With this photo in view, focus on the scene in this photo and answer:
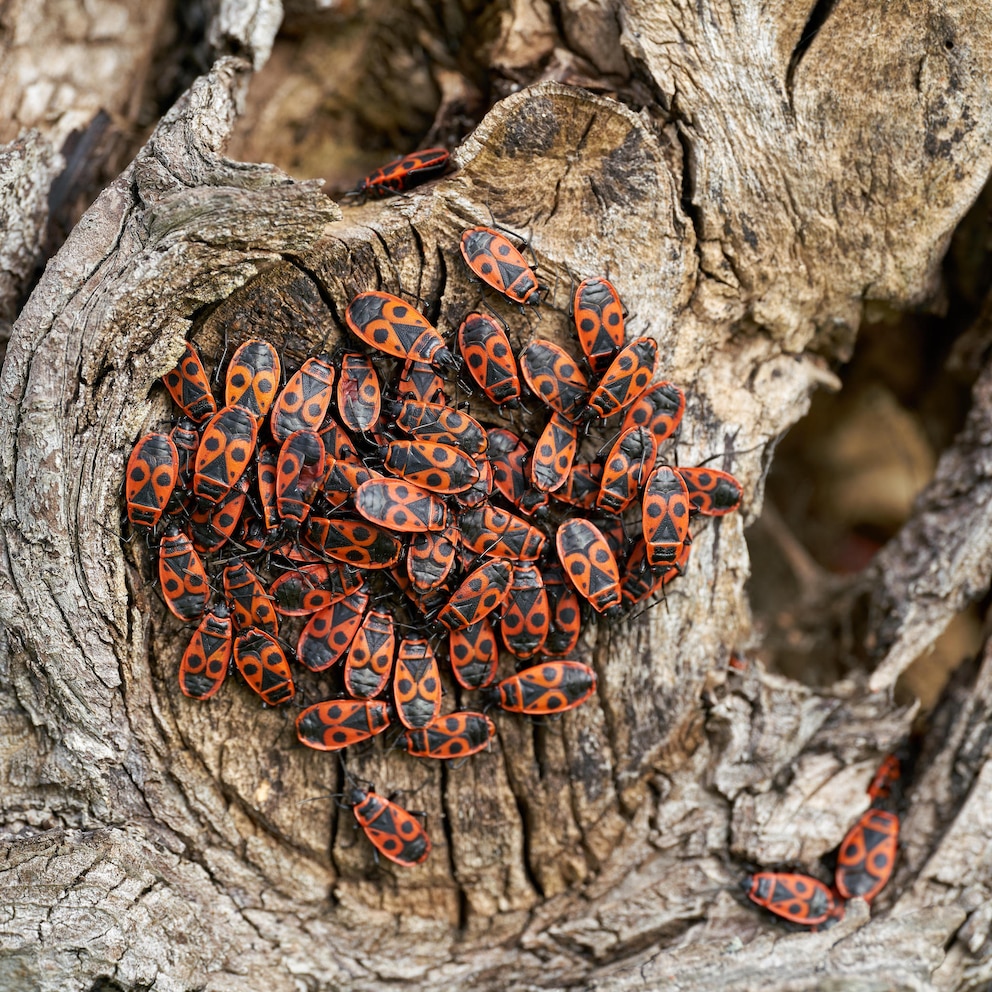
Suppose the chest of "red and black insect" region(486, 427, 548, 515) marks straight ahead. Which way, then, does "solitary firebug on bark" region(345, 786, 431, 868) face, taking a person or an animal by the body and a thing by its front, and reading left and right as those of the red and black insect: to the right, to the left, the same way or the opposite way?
the opposite way

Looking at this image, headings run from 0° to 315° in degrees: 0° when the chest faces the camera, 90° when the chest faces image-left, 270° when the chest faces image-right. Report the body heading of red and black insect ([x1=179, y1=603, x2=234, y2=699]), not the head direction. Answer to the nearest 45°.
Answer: approximately 180°

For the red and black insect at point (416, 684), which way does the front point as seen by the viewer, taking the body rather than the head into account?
away from the camera

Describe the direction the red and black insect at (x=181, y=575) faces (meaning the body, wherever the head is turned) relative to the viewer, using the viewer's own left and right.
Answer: facing away from the viewer

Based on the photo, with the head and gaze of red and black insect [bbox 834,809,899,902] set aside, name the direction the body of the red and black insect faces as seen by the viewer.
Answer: away from the camera
